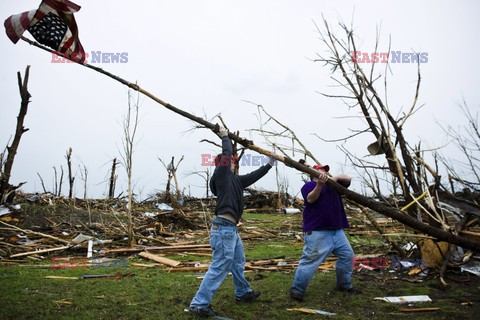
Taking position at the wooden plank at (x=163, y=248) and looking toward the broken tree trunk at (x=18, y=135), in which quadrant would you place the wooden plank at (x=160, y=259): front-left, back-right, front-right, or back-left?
back-left

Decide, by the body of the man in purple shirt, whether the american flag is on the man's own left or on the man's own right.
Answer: on the man's own right

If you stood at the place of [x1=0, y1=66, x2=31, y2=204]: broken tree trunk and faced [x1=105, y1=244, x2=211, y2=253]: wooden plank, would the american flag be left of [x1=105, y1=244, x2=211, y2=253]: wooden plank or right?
right
